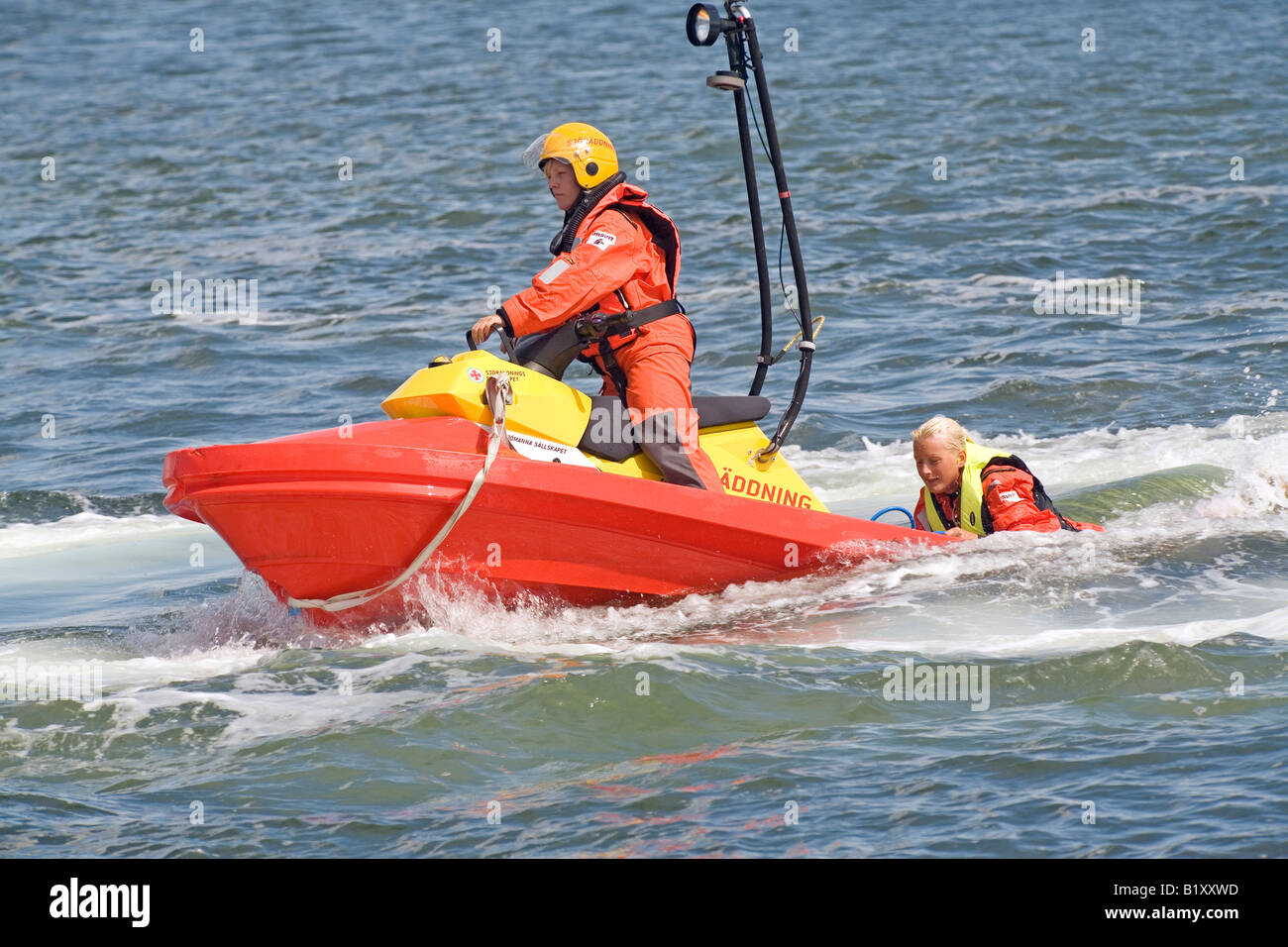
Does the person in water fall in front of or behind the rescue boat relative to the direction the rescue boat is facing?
behind

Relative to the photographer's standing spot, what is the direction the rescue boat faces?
facing the viewer and to the left of the viewer

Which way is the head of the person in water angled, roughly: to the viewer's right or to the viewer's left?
to the viewer's left
